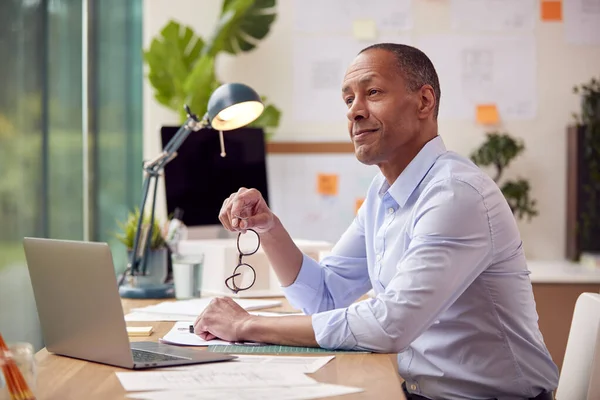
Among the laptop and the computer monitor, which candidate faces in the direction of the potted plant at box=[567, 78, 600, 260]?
the laptop

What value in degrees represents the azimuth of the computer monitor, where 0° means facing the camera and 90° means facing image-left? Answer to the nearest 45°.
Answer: approximately 0°

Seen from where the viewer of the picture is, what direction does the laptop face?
facing away from the viewer and to the right of the viewer

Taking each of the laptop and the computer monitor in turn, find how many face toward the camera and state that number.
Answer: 1

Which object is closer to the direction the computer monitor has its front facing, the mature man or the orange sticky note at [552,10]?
the mature man

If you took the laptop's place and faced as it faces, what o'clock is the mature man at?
The mature man is roughly at 1 o'clock from the laptop.
